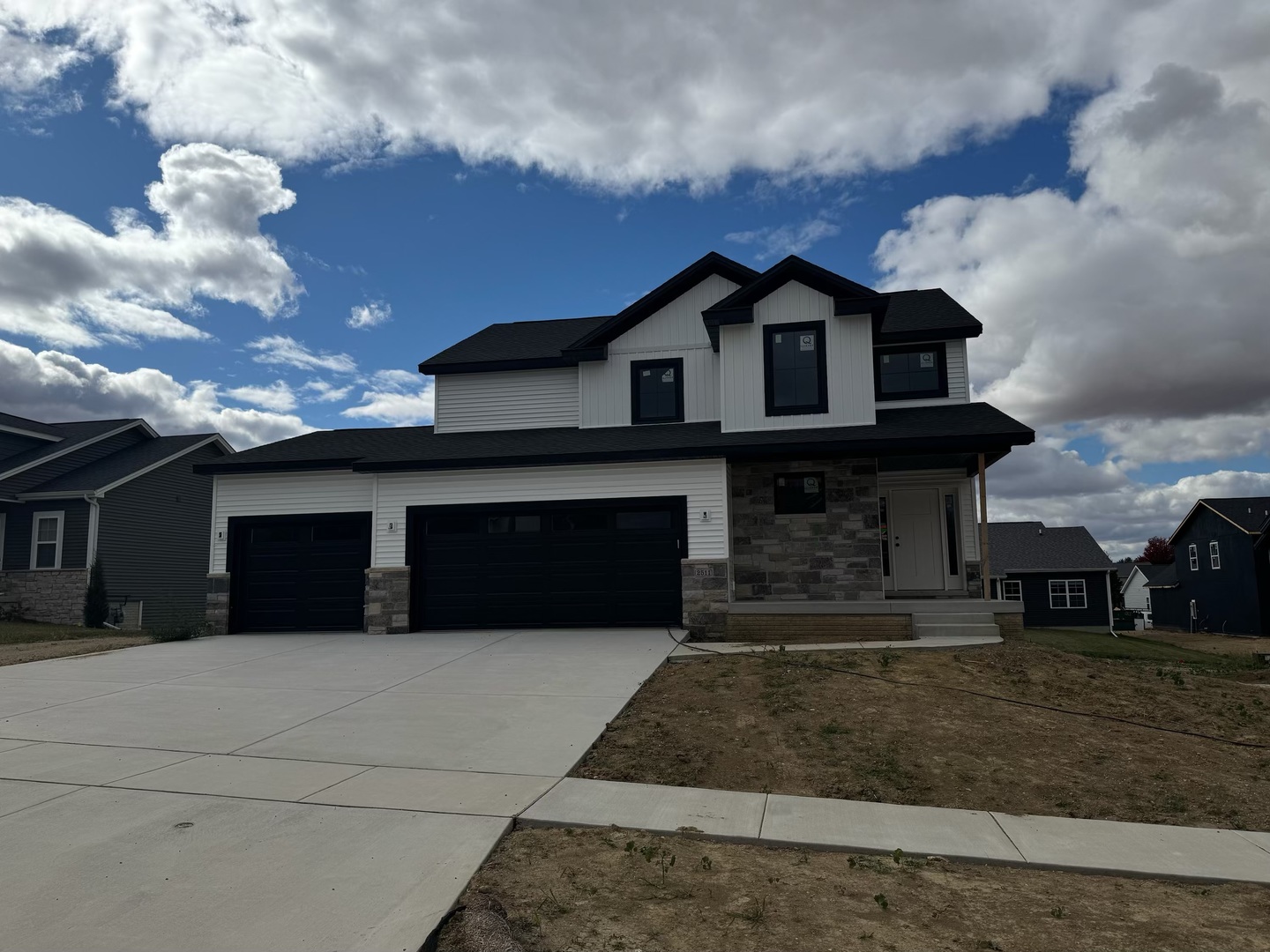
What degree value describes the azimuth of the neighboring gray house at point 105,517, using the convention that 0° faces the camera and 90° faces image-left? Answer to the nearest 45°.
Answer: approximately 45°

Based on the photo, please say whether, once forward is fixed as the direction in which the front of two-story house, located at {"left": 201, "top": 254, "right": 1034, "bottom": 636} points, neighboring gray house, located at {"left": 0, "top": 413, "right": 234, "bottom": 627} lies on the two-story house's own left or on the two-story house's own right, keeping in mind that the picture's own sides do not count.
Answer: on the two-story house's own right

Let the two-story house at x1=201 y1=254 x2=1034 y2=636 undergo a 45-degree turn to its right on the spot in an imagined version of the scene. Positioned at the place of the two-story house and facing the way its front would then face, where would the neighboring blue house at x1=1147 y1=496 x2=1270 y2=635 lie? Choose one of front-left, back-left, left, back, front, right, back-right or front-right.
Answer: back

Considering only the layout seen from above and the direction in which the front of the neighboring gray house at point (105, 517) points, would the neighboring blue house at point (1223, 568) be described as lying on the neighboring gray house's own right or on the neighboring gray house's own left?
on the neighboring gray house's own left

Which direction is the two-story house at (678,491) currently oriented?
toward the camera

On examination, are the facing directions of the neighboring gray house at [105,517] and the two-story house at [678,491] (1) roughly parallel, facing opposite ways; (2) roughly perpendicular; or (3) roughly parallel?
roughly parallel

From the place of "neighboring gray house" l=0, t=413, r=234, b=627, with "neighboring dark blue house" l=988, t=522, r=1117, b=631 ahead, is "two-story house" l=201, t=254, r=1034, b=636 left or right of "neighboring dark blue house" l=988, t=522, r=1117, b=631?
right
